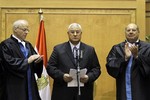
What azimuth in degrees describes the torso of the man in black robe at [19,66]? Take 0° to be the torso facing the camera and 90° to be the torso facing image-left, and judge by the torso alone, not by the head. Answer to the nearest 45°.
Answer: approximately 315°

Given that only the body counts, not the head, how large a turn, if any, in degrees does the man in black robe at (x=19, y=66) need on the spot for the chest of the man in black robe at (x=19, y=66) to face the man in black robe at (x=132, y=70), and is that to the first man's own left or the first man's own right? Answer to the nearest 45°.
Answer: approximately 45° to the first man's own left

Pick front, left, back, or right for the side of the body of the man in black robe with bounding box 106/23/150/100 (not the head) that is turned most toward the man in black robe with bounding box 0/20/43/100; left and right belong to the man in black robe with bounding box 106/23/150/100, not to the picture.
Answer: right

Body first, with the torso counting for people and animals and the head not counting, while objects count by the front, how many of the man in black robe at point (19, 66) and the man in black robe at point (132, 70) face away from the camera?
0
